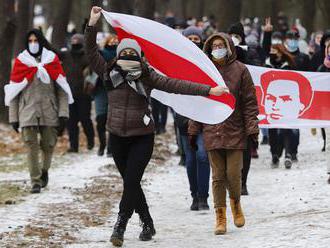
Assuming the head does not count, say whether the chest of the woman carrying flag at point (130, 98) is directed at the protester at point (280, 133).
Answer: no

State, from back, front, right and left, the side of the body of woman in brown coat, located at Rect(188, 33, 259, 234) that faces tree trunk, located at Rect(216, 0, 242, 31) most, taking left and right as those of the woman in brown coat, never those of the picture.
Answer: back

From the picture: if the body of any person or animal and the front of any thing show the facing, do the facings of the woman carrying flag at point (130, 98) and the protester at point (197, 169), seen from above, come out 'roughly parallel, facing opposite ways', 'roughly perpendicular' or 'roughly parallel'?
roughly parallel

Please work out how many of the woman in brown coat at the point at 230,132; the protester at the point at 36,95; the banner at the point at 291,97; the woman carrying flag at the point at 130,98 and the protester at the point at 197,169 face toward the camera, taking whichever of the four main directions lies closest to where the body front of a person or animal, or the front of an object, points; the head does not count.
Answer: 5

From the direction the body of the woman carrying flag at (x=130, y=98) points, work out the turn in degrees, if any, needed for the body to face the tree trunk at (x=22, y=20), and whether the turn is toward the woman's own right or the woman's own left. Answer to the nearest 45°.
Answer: approximately 180°

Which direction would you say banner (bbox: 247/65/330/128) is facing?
toward the camera

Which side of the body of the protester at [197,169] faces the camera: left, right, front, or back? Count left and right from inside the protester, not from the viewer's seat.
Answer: front

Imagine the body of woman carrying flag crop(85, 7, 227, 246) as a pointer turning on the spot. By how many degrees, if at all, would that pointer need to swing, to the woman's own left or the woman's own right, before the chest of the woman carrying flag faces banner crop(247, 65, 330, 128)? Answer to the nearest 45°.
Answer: approximately 135° to the woman's own left

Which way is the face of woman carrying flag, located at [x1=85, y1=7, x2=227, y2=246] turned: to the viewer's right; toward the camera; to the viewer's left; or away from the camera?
toward the camera

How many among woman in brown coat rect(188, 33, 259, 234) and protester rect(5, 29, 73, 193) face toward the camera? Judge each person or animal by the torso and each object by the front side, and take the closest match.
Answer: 2

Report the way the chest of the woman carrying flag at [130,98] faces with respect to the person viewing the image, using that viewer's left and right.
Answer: facing the viewer

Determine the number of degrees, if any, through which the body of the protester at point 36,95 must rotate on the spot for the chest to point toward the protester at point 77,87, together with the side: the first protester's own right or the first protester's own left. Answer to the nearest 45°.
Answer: approximately 180°

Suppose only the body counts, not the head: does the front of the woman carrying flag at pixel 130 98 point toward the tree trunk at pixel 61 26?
no
